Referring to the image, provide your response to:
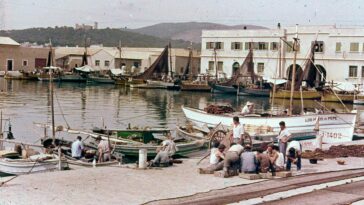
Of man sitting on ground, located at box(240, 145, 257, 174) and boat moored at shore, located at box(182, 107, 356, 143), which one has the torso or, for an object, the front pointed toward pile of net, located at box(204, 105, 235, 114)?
the man sitting on ground

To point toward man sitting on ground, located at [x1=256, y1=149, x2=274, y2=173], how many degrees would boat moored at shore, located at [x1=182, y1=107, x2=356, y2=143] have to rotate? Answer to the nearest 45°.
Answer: approximately 90° to its right

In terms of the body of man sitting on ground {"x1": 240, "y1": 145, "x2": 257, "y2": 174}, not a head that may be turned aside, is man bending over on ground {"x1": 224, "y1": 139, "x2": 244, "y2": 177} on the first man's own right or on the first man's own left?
on the first man's own left

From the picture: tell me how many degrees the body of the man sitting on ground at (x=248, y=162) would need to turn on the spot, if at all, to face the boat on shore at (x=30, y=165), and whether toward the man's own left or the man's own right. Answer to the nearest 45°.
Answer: approximately 90° to the man's own left

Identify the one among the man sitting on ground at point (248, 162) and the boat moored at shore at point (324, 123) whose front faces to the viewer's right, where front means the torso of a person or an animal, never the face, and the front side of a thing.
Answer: the boat moored at shore

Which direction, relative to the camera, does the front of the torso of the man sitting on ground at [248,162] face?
away from the camera

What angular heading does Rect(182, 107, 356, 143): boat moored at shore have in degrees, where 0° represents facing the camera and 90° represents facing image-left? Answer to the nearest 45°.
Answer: approximately 270°

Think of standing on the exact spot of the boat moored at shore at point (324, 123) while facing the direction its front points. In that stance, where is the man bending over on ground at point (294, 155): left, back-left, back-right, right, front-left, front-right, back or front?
right

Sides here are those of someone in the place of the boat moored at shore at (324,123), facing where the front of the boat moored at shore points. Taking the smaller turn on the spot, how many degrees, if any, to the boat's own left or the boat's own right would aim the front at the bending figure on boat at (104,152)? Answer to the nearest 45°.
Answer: approximately 135° to the boat's own right

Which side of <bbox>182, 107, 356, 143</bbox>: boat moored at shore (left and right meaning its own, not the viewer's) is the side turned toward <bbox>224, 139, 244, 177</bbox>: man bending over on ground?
right

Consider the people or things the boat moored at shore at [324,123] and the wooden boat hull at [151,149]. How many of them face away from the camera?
0

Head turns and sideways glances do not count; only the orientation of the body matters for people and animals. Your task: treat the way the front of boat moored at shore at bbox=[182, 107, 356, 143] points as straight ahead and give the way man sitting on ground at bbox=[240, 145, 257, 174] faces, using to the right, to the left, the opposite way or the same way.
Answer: to the left

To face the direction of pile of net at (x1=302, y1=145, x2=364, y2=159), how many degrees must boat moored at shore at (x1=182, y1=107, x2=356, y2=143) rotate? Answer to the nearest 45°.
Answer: approximately 90° to its right

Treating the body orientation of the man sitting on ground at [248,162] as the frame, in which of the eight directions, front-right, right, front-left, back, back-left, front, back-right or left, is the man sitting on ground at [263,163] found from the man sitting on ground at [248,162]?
front-right
